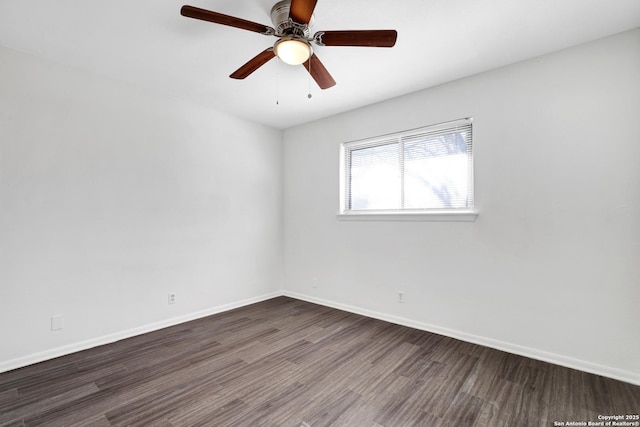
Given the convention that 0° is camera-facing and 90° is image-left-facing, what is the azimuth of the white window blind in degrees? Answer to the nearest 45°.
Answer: approximately 45°
